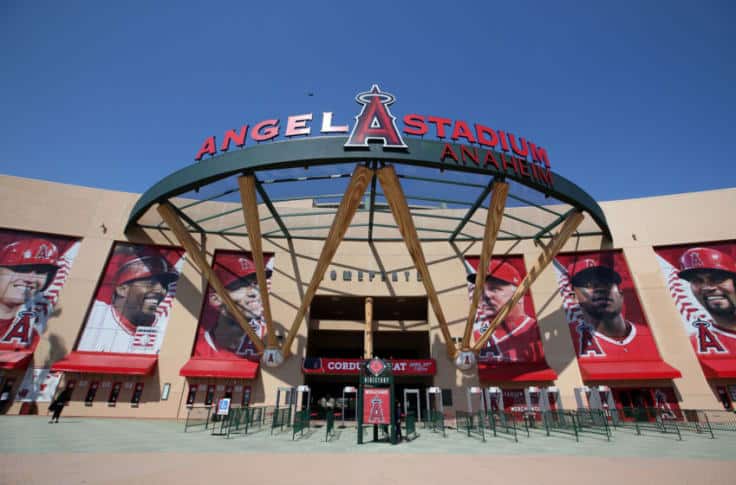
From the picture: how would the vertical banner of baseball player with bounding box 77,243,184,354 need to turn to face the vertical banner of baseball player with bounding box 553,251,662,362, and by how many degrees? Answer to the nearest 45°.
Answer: approximately 45° to its left

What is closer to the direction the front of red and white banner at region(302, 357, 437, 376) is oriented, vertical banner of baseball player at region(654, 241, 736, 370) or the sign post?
the sign post

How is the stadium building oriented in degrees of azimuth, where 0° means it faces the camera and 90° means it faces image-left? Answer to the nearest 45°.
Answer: approximately 0°

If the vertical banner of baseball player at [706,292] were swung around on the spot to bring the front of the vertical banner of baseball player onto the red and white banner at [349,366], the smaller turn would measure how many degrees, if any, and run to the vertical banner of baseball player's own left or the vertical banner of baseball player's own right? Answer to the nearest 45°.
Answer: approximately 45° to the vertical banner of baseball player's own right

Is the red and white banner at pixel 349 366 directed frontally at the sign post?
yes

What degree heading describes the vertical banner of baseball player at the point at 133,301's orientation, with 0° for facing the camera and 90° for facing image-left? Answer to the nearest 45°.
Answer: approximately 0°

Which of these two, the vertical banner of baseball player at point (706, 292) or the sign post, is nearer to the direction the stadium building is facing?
the sign post

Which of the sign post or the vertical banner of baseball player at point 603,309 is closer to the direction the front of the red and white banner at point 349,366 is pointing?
the sign post

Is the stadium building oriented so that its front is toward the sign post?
yes

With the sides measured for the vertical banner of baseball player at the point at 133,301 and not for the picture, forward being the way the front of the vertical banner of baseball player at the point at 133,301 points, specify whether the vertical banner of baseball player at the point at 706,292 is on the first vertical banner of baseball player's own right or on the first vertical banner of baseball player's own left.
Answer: on the first vertical banner of baseball player's own left
